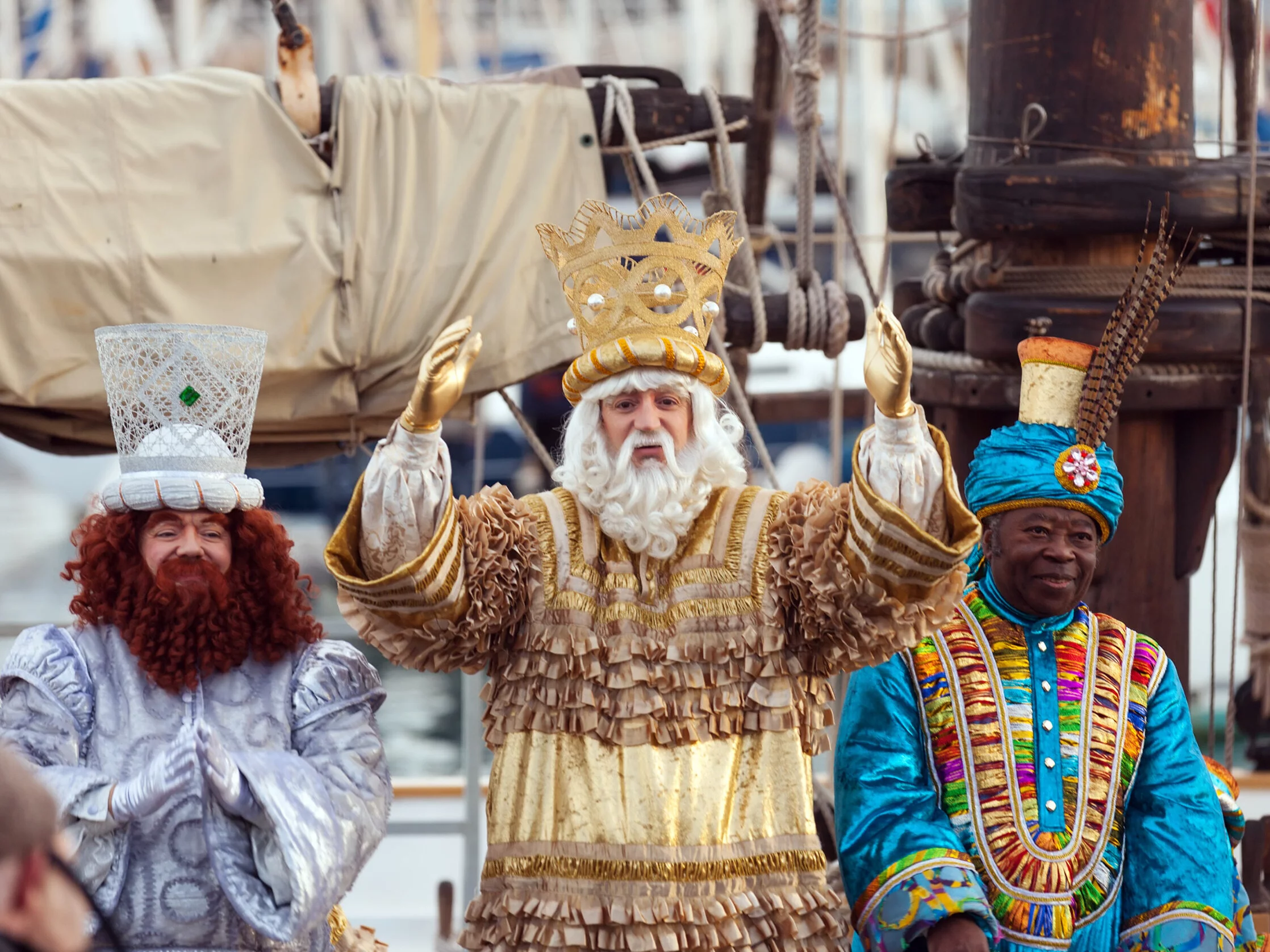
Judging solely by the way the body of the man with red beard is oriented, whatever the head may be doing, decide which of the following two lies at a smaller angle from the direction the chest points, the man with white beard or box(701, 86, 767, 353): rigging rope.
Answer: the man with white beard

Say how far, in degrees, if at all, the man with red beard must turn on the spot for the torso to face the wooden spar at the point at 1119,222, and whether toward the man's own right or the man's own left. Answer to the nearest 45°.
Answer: approximately 90° to the man's own left

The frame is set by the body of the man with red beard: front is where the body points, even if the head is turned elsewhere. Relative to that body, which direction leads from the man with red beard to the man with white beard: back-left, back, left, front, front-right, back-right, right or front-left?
left

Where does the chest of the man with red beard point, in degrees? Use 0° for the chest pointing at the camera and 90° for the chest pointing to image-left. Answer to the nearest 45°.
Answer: approximately 0°

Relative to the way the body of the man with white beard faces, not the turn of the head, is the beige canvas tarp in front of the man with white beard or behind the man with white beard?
behind

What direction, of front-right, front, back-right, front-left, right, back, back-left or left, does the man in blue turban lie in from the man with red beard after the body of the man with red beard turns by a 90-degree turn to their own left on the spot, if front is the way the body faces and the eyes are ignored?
front

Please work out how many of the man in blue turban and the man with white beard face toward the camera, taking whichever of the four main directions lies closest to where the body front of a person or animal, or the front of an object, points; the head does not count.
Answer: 2

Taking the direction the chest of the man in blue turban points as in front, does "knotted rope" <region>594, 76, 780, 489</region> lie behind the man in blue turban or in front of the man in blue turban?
behind

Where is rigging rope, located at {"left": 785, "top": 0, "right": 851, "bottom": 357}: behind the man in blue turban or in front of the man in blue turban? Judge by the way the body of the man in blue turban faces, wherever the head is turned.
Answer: behind
